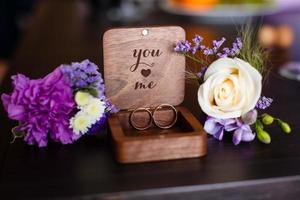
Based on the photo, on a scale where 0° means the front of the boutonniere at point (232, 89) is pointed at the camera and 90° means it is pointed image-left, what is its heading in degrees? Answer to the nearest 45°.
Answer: approximately 0°
